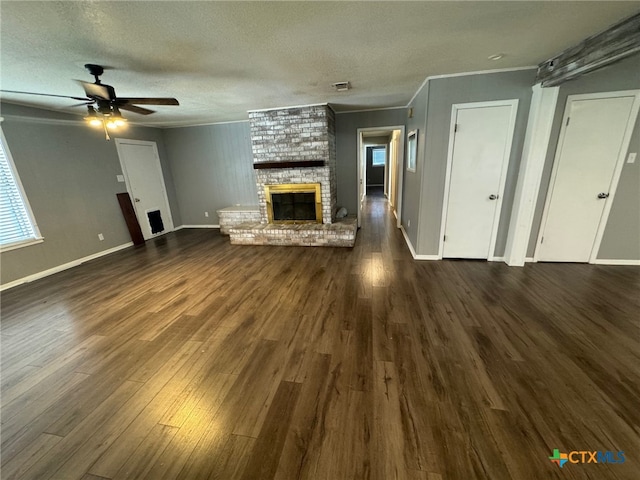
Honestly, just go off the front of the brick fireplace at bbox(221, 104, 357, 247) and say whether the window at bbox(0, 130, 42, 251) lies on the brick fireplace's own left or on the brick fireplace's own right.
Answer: on the brick fireplace's own right

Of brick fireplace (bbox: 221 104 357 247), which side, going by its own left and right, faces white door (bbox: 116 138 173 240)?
right

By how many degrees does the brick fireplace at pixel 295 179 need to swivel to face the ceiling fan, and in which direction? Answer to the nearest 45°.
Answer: approximately 45° to its right

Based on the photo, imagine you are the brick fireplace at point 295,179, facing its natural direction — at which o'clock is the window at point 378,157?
The window is roughly at 7 o'clock from the brick fireplace.

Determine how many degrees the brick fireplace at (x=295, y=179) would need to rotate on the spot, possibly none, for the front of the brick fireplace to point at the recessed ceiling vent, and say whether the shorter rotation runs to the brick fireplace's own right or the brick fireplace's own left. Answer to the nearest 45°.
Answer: approximately 45° to the brick fireplace's own left

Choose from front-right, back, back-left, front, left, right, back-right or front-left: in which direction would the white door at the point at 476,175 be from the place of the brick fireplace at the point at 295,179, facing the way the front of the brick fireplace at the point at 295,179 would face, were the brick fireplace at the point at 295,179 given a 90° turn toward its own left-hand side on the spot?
front-right

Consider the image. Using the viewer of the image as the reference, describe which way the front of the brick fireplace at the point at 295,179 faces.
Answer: facing the viewer

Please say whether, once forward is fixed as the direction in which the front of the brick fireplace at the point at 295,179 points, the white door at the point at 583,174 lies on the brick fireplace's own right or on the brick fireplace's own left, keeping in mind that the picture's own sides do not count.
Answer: on the brick fireplace's own left

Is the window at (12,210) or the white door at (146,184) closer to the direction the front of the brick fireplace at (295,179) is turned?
the window
